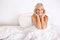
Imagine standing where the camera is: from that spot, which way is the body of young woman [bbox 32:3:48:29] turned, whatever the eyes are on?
toward the camera
